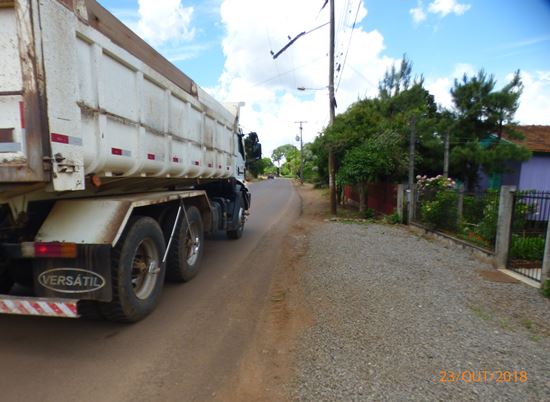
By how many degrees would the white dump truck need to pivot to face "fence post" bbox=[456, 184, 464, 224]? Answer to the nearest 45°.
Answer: approximately 45° to its right

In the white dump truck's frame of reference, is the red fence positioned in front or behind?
in front

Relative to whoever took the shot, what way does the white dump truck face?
facing away from the viewer and to the right of the viewer

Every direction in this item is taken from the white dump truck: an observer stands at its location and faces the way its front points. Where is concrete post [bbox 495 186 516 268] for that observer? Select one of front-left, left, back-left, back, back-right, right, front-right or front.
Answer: front-right

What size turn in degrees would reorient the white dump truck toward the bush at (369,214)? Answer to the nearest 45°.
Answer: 0° — it already faces it
